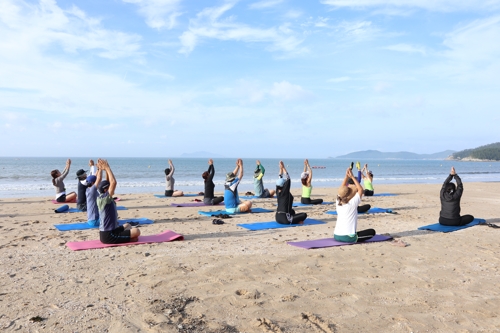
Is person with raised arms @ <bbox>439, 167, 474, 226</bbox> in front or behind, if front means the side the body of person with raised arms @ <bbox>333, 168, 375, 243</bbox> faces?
in front

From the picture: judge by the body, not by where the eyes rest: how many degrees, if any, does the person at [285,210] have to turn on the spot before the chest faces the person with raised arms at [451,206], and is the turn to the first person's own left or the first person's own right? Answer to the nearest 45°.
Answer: approximately 45° to the first person's own right

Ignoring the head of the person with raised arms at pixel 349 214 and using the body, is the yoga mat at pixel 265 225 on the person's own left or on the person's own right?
on the person's own left

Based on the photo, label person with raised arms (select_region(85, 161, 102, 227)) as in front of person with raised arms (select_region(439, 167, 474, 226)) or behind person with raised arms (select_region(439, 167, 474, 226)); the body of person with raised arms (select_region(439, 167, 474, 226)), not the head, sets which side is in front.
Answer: behind

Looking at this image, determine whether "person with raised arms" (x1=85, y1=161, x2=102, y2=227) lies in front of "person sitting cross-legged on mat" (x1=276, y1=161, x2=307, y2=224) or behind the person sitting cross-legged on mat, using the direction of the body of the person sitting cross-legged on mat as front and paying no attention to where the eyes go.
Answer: behind

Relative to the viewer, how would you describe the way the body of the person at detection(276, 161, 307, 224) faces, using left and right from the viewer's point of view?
facing away from the viewer and to the right of the viewer

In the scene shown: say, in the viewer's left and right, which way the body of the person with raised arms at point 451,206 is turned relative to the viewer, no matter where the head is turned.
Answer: facing away from the viewer and to the right of the viewer

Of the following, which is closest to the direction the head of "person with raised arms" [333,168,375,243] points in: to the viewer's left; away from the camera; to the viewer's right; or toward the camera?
away from the camera

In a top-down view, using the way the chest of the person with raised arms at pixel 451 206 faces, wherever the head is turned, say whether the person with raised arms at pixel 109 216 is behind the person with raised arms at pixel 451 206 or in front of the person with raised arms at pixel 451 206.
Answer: behind
